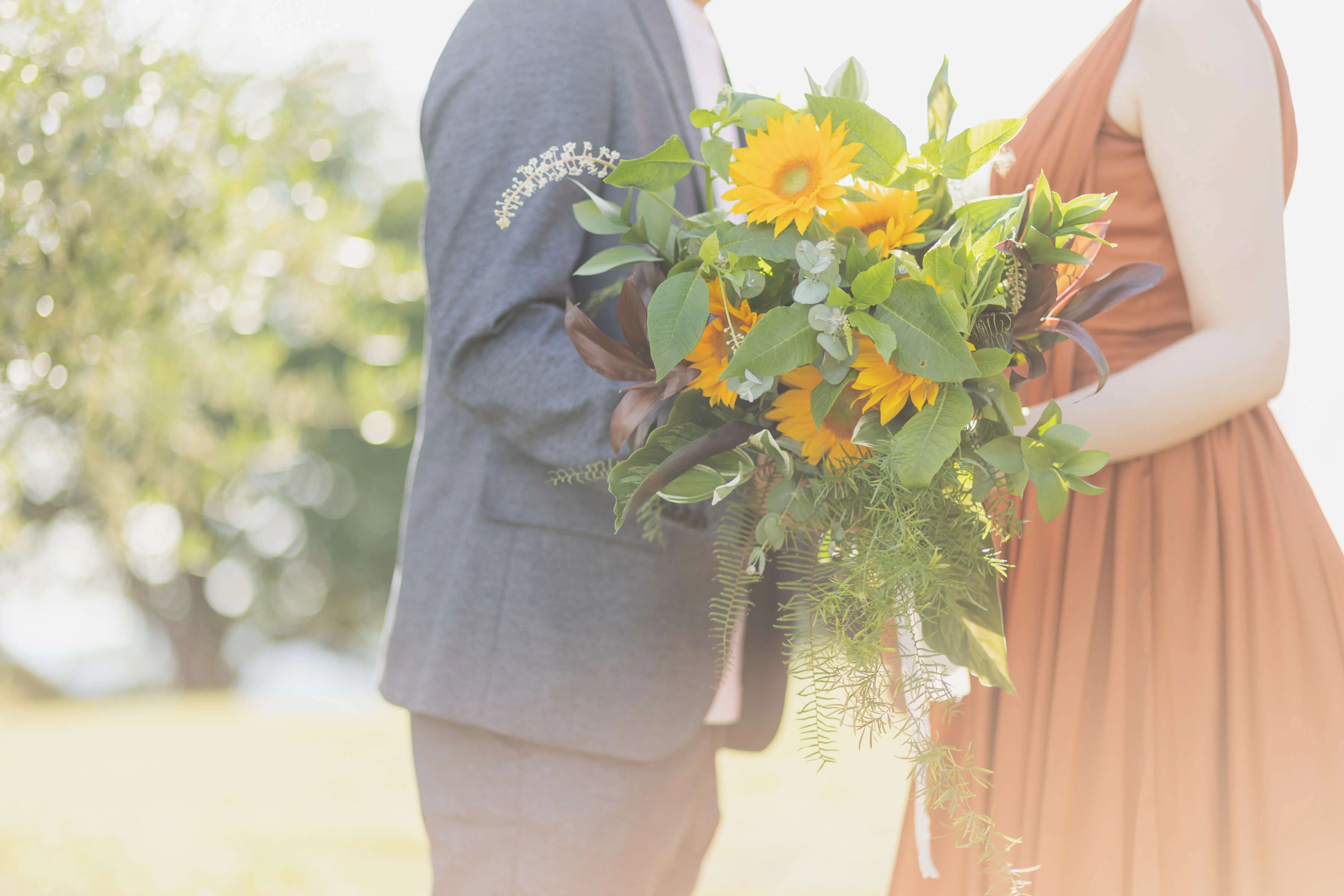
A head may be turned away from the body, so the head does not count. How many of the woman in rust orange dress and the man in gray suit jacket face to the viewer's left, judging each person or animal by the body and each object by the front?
1

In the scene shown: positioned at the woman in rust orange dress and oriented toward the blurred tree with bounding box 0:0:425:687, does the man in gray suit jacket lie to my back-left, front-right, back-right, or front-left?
front-left

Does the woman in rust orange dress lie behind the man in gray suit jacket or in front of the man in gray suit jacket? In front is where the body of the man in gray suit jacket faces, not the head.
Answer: in front

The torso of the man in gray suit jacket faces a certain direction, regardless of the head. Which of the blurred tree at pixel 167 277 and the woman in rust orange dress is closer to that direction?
the woman in rust orange dress

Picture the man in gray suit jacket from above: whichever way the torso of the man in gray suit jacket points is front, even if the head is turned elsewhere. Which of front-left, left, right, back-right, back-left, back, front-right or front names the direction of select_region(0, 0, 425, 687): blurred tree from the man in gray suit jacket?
back-left

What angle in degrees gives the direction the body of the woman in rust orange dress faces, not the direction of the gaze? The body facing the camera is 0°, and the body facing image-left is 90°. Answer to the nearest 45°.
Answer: approximately 90°

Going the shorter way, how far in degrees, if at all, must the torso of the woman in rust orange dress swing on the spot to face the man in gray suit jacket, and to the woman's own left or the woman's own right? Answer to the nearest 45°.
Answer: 0° — they already face them

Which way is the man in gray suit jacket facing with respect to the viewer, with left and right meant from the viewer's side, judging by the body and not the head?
facing to the right of the viewer
